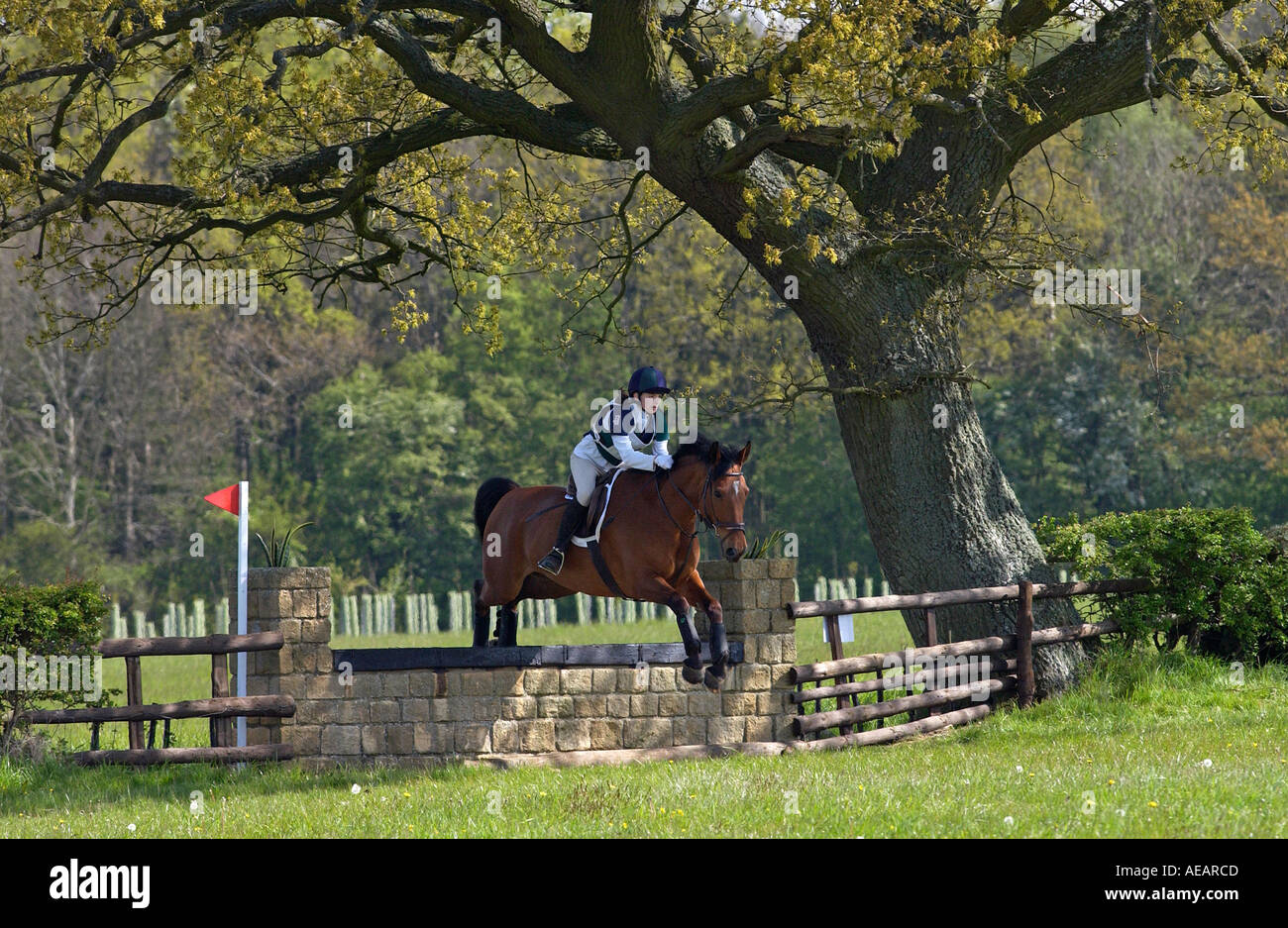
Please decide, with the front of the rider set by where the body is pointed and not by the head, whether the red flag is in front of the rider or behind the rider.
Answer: behind

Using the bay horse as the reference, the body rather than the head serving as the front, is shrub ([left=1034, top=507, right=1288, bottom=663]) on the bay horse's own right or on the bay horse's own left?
on the bay horse's own left

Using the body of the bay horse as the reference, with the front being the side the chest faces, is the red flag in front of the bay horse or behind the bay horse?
behind

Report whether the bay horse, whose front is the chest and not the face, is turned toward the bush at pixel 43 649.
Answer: no

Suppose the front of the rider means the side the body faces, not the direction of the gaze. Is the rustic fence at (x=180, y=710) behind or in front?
behind

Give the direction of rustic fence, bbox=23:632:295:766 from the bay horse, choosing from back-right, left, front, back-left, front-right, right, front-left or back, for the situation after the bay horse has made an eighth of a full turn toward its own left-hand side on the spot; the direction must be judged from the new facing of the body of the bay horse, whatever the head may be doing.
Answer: back

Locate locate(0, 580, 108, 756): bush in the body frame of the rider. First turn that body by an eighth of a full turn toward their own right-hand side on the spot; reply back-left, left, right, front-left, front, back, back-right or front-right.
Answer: right

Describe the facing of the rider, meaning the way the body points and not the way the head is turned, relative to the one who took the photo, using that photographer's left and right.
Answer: facing the viewer and to the right of the viewer

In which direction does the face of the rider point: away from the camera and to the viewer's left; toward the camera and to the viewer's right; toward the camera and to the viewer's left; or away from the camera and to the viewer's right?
toward the camera and to the viewer's right
